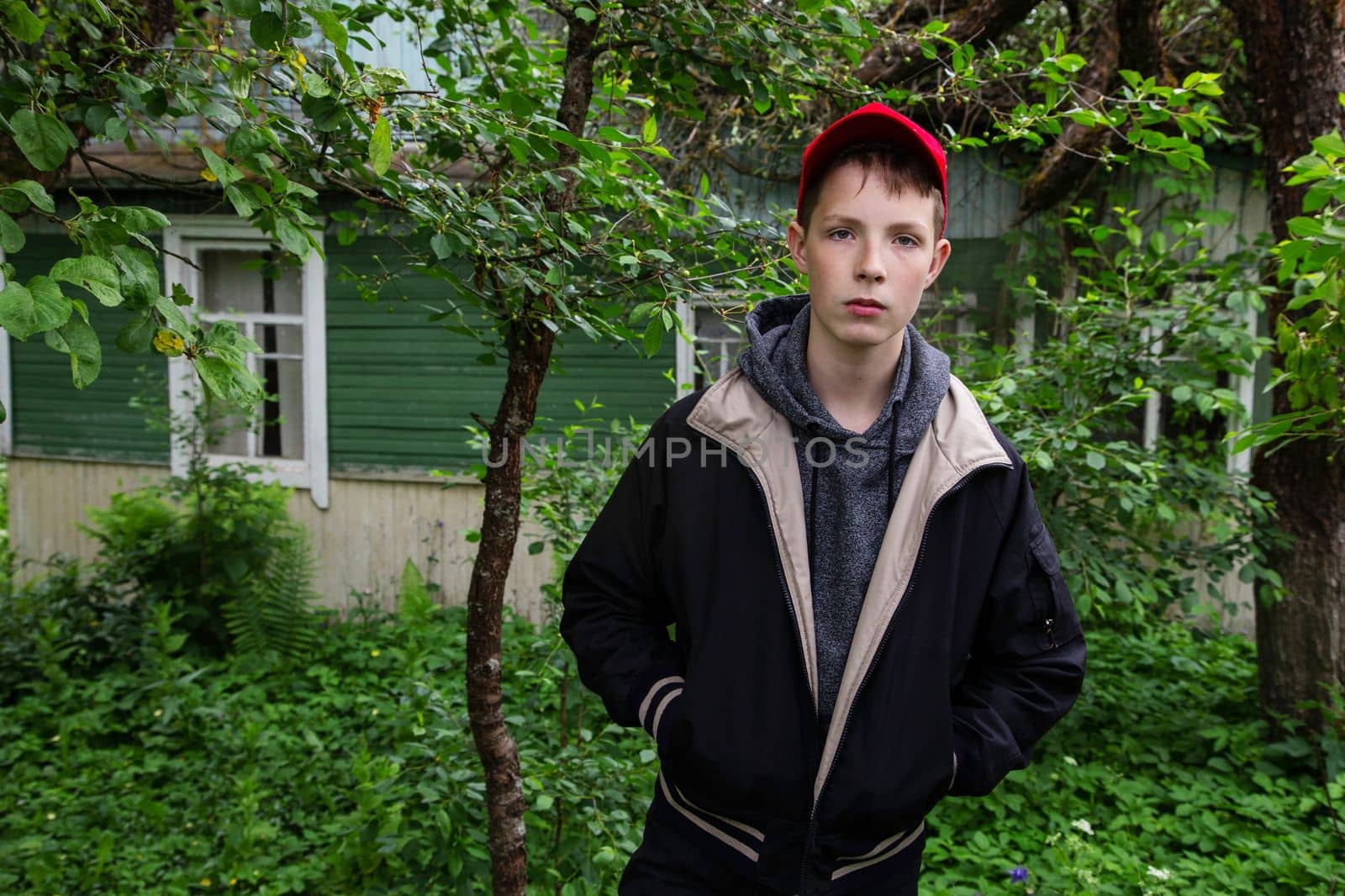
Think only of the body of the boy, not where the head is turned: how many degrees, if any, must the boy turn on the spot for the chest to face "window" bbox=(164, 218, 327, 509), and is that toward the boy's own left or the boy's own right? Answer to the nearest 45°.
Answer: approximately 135° to the boy's own right

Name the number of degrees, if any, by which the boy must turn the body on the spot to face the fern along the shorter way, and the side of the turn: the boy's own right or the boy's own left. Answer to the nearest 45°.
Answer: approximately 135° to the boy's own right

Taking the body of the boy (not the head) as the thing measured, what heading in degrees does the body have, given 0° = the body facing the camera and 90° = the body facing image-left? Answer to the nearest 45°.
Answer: approximately 0°

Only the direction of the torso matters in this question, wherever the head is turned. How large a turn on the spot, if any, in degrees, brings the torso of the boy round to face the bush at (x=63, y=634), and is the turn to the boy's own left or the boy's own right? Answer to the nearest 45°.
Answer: approximately 135° to the boy's own right

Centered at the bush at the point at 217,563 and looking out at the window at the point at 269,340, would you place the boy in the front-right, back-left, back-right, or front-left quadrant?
back-right

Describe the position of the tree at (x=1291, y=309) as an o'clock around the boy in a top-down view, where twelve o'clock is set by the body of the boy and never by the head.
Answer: The tree is roughly at 7 o'clock from the boy.

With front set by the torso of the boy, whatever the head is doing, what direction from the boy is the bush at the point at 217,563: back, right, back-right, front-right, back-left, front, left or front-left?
back-right
